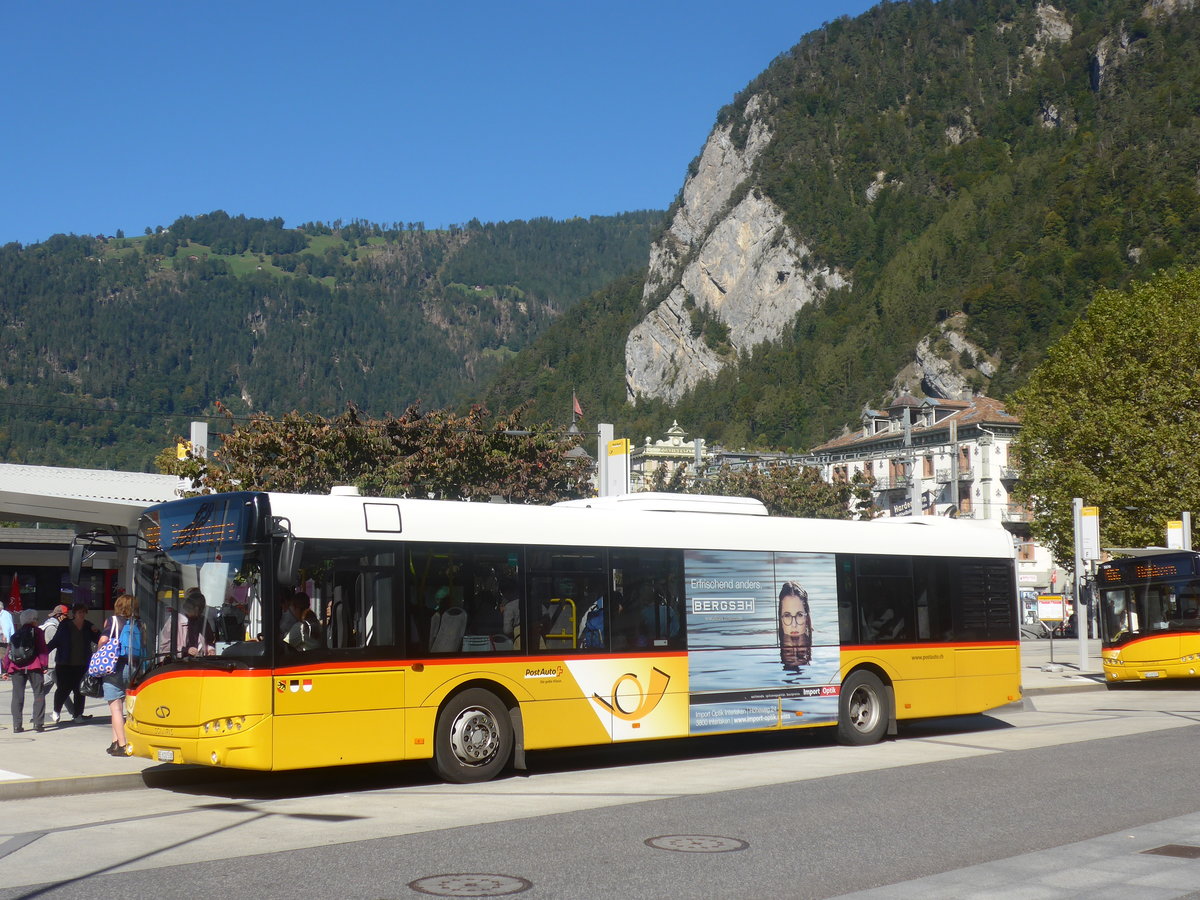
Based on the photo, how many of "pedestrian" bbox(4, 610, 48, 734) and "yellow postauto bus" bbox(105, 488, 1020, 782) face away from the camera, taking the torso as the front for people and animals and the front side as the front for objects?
1

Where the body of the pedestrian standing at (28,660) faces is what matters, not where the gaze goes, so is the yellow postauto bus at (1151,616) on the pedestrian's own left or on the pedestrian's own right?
on the pedestrian's own right

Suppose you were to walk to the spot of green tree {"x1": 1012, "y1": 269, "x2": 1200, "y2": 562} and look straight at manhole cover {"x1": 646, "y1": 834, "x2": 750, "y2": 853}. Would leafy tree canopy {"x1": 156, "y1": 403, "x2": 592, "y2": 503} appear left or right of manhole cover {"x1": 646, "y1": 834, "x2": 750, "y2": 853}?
right

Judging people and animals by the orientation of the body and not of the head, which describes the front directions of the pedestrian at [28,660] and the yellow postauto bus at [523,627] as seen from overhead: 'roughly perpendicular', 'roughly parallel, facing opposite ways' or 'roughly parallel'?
roughly perpendicular

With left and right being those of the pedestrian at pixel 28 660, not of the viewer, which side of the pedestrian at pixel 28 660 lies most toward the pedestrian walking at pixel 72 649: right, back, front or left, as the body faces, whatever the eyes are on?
right

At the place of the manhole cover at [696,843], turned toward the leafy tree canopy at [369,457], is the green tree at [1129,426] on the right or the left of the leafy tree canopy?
right

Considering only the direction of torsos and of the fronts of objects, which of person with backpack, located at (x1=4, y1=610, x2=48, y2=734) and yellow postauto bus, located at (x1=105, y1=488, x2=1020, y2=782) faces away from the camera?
the person with backpack

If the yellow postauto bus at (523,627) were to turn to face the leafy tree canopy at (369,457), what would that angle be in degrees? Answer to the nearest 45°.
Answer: approximately 135° to its right

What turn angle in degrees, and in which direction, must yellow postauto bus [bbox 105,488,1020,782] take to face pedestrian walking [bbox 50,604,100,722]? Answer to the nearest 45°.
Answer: approximately 90° to its right

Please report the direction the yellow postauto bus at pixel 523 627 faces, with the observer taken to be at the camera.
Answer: facing the viewer and to the left of the viewer

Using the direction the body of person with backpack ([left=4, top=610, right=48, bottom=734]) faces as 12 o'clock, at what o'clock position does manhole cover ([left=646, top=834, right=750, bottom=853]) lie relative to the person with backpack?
The manhole cover is roughly at 5 o'clock from the person with backpack.

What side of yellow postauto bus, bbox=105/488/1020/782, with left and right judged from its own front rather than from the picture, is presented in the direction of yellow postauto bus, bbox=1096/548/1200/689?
back

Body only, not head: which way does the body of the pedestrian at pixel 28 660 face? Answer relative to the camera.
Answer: away from the camera
